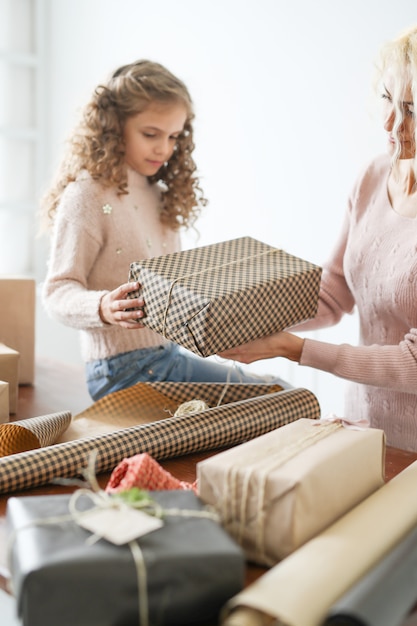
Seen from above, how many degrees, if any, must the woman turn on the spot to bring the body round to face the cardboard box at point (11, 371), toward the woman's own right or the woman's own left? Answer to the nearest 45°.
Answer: approximately 45° to the woman's own right

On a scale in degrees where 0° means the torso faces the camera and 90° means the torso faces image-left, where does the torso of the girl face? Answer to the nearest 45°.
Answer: approximately 315°

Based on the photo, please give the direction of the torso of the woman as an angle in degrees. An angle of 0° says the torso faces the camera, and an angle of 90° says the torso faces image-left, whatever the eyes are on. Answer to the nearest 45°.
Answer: approximately 45°

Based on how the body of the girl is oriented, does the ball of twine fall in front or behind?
in front

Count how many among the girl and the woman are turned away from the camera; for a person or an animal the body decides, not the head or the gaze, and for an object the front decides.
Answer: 0

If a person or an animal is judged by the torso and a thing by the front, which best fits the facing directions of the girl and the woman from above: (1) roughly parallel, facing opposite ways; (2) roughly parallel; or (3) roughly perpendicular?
roughly perpendicular

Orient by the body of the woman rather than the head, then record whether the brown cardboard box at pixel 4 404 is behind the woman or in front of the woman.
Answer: in front

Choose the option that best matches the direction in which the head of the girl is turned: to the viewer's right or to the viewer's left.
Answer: to the viewer's right

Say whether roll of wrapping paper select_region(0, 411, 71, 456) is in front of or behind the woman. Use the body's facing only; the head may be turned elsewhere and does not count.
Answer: in front

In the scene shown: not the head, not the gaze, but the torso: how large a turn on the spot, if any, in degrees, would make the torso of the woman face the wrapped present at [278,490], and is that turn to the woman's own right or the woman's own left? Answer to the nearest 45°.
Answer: approximately 45° to the woman's own left
